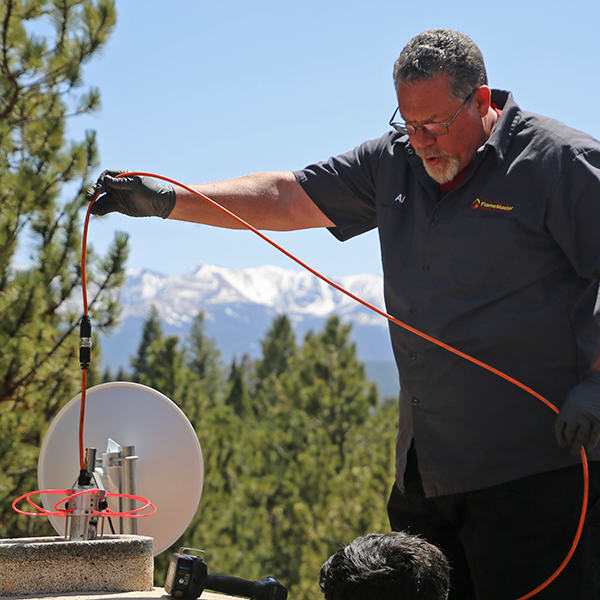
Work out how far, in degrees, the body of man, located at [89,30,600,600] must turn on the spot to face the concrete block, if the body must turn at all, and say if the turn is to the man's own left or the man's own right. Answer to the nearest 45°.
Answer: approximately 45° to the man's own right

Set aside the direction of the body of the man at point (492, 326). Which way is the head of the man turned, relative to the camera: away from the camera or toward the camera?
toward the camera

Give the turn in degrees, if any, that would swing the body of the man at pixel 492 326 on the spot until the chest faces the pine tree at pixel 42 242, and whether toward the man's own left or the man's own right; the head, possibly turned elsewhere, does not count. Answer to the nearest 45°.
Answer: approximately 90° to the man's own right

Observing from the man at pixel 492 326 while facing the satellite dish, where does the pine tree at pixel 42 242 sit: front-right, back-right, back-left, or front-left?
front-right

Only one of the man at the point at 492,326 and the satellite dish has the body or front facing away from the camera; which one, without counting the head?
the satellite dish

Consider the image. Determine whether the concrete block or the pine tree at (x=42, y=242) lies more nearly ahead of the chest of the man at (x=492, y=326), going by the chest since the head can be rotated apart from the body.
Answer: the concrete block

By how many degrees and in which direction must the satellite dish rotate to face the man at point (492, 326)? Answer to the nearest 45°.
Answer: approximately 135° to its right

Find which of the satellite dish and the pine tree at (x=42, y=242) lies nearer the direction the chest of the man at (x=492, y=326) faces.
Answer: the satellite dish

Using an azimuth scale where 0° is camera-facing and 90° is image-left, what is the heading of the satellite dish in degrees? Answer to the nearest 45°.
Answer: approximately 180°
